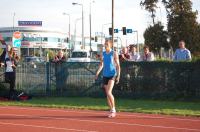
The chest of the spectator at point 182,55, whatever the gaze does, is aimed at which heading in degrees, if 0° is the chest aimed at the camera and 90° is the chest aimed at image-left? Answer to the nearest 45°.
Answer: approximately 0°

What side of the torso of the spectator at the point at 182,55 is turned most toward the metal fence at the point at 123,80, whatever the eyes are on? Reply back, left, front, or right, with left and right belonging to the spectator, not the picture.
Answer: right

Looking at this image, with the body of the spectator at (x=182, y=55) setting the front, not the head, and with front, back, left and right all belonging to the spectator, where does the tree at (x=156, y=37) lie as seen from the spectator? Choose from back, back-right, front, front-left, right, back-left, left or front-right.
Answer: back

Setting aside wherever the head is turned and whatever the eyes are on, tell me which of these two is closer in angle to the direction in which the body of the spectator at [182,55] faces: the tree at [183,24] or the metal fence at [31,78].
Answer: the metal fence

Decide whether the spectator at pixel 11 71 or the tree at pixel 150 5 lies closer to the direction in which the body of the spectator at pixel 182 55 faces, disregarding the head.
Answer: the spectator

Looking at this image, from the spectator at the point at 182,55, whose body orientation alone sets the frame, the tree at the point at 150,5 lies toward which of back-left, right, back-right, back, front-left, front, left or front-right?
back

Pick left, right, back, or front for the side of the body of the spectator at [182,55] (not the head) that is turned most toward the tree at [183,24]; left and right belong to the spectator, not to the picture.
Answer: back

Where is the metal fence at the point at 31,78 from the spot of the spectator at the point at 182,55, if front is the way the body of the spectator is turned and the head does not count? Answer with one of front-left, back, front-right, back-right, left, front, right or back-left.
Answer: right

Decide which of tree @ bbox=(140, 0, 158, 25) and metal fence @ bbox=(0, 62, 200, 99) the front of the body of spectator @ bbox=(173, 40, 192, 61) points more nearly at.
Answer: the metal fence

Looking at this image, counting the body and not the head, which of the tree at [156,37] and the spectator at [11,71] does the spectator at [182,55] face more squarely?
the spectator
